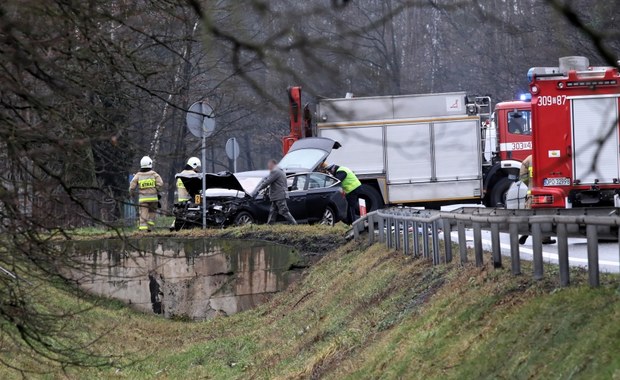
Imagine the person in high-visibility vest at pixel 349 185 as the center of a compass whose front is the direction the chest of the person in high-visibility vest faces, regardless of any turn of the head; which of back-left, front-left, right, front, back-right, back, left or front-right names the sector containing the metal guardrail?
left

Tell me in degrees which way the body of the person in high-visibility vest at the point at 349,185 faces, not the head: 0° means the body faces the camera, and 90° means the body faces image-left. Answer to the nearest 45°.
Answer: approximately 90°

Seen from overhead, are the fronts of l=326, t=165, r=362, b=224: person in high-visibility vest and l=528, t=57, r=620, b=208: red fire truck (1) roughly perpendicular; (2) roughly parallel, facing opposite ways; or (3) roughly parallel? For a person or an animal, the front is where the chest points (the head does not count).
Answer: roughly perpendicular

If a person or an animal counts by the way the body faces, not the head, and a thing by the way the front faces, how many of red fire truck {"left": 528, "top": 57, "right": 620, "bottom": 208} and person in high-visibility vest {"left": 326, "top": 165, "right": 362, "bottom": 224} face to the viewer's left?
1
